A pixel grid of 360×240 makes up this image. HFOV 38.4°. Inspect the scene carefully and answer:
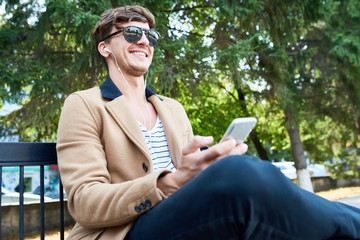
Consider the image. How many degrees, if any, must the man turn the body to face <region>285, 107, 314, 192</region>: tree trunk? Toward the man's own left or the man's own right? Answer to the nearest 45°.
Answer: approximately 135° to the man's own left

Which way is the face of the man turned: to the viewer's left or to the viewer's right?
to the viewer's right

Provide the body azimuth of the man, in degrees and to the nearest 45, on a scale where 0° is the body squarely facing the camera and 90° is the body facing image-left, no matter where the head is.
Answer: approximately 315°
